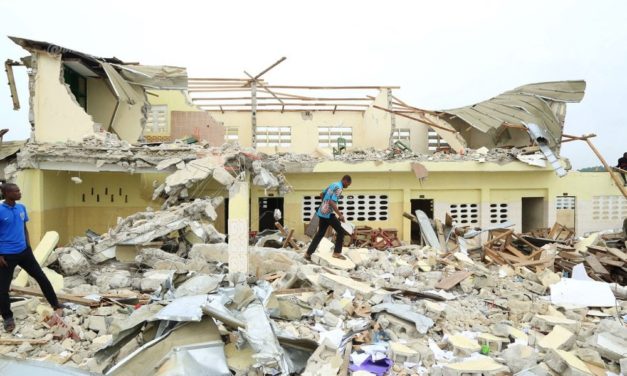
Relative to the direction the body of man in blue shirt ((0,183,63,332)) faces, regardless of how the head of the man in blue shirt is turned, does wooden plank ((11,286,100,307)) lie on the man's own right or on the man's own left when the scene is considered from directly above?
on the man's own left

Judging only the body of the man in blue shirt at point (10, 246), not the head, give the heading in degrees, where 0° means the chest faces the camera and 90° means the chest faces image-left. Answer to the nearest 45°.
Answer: approximately 315°

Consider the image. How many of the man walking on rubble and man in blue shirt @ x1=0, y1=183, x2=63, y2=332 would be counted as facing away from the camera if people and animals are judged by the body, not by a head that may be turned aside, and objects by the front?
0
